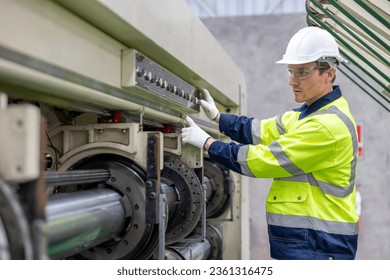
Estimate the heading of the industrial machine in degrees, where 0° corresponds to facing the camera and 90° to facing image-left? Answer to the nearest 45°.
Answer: approximately 315°

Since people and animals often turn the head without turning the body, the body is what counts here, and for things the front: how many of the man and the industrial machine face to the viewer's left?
1

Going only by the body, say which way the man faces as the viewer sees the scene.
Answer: to the viewer's left

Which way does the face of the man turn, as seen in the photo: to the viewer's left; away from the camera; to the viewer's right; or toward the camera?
to the viewer's left

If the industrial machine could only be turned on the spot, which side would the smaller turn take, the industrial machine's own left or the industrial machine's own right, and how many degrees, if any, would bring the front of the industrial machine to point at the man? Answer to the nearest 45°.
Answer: approximately 45° to the industrial machine's own left
